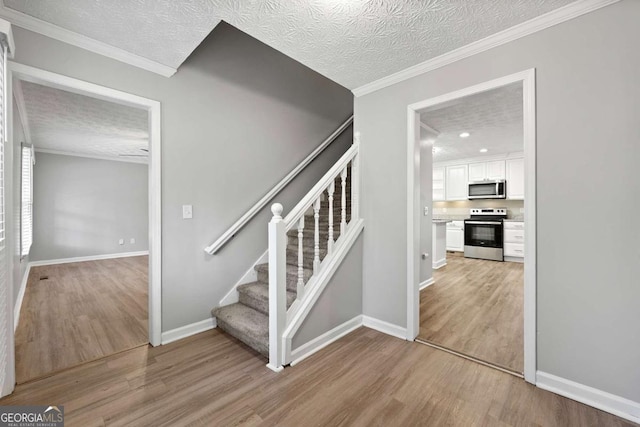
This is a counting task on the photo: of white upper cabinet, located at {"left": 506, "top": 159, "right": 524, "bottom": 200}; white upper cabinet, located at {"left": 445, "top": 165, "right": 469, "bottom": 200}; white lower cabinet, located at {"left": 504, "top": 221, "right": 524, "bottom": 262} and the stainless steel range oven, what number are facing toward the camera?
4

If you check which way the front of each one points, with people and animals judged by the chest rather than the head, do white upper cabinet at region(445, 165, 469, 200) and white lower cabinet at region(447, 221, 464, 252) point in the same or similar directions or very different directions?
same or similar directions

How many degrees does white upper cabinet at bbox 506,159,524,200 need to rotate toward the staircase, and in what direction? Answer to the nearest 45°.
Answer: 0° — it already faces it

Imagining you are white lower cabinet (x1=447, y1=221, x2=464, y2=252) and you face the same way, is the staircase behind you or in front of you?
in front

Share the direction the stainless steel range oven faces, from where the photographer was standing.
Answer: facing the viewer

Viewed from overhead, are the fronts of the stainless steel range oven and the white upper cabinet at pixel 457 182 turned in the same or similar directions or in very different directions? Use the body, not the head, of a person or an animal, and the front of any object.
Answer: same or similar directions

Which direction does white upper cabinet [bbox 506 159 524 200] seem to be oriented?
toward the camera

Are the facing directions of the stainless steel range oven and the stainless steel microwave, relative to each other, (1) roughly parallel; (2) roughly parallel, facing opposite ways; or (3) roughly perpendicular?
roughly parallel

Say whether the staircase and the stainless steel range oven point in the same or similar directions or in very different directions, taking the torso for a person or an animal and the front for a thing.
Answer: same or similar directions

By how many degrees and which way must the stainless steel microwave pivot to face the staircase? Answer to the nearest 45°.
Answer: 0° — it already faces it

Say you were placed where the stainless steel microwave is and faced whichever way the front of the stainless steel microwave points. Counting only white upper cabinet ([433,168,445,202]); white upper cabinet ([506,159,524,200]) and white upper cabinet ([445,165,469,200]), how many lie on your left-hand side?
1

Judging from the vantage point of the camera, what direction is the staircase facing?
facing the viewer and to the left of the viewer

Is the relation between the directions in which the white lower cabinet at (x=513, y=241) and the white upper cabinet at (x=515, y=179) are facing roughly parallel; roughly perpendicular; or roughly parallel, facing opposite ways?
roughly parallel

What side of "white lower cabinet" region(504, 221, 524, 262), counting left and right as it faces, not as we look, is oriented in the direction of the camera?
front

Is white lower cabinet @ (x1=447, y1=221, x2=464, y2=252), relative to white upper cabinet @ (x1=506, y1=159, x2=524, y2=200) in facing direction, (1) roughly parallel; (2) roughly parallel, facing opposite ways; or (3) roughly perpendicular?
roughly parallel

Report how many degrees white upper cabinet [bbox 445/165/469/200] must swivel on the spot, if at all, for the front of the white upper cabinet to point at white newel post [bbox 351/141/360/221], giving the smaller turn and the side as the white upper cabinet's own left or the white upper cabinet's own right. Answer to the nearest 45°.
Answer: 0° — it already faces it
